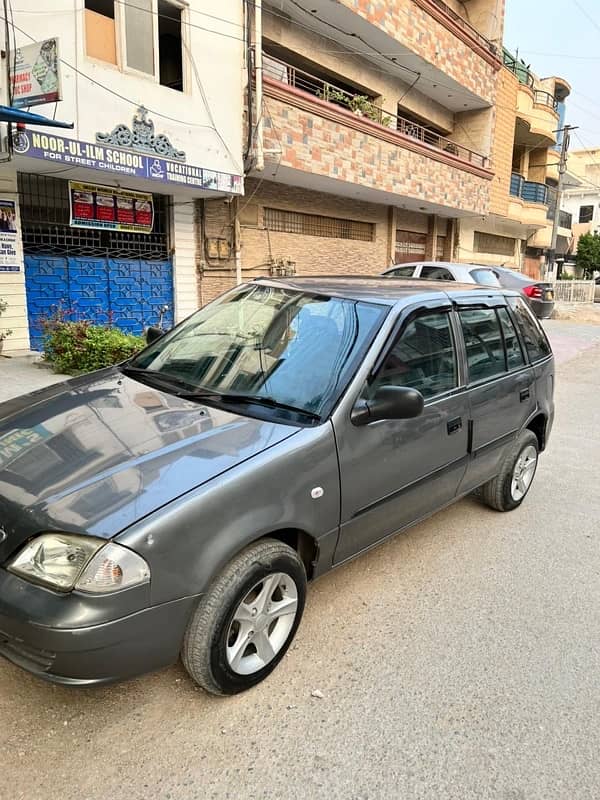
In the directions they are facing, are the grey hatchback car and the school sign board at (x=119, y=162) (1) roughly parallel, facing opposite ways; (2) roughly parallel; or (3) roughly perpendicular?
roughly perpendicular

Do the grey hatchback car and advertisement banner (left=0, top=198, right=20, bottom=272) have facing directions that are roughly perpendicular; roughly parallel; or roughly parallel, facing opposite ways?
roughly perpendicular

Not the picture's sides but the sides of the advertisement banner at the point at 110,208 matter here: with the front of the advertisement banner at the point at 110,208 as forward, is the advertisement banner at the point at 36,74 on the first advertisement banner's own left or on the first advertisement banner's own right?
on the first advertisement banner's own right

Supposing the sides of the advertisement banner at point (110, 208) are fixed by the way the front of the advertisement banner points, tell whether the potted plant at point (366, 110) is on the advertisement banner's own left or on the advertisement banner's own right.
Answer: on the advertisement banner's own left

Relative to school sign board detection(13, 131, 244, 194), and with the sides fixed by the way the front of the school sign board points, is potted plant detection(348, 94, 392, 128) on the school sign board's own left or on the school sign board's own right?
on the school sign board's own left

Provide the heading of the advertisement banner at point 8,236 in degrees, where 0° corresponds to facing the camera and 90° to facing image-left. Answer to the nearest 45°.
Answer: approximately 315°

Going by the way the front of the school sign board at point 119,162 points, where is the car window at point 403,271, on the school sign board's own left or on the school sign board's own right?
on the school sign board's own left

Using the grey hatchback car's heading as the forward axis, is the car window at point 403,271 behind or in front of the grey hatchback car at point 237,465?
behind
